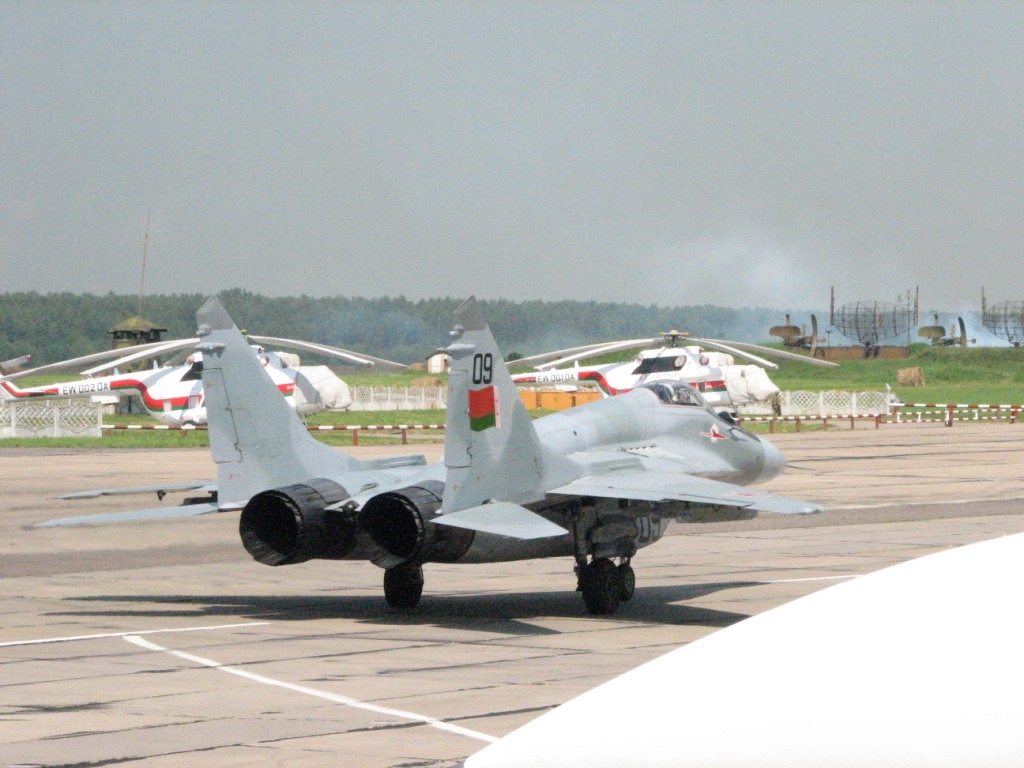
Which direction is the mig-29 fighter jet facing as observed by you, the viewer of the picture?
facing away from the viewer and to the right of the viewer
